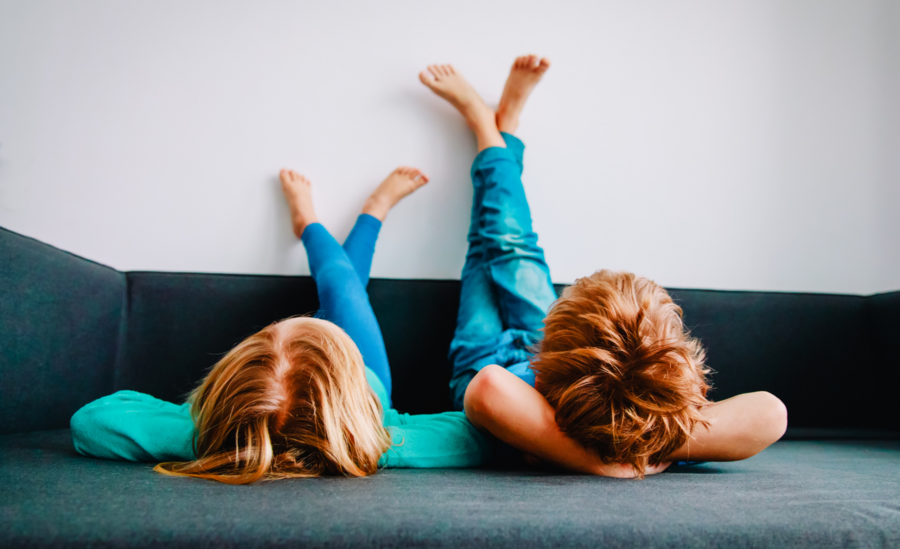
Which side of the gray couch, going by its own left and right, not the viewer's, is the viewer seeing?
front
